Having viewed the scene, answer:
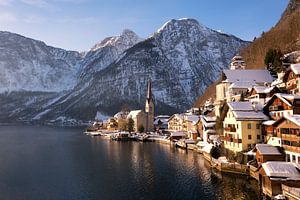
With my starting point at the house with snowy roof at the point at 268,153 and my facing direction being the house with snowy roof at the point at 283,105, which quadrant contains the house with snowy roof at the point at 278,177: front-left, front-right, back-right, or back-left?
back-right

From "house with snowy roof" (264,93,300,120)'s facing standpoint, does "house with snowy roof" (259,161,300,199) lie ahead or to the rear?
ahead

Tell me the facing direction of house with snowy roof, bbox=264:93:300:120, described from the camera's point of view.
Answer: facing the viewer and to the left of the viewer

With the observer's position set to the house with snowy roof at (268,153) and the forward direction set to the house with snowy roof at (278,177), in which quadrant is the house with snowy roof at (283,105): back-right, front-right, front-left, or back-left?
back-left
